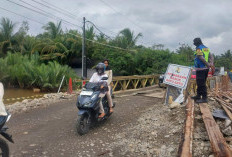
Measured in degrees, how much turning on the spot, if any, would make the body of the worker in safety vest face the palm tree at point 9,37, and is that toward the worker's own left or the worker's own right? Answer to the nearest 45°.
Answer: approximately 45° to the worker's own right

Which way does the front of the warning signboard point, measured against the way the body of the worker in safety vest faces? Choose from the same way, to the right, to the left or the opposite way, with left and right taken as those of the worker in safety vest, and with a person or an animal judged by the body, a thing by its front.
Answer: to the left

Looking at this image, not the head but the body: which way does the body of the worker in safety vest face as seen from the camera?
to the viewer's left

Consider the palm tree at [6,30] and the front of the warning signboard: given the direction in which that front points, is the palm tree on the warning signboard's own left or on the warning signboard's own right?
on the warning signboard's own right

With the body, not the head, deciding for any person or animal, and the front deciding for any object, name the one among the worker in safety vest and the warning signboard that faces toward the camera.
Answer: the warning signboard

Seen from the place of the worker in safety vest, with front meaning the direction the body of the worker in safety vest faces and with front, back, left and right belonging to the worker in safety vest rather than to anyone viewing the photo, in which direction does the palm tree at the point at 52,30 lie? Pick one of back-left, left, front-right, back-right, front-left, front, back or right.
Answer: front-right

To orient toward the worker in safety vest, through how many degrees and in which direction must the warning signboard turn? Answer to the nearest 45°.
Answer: approximately 45° to its left

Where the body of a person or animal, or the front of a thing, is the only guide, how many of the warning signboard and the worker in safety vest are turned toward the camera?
1

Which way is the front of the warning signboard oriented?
toward the camera
